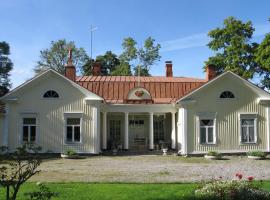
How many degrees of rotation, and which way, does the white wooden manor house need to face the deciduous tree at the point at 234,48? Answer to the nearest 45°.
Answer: approximately 135° to its left

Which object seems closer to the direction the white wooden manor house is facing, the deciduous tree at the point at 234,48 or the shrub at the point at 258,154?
the shrub

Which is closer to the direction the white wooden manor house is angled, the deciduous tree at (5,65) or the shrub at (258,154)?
the shrub

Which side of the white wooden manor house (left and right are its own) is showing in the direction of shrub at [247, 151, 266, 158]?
left

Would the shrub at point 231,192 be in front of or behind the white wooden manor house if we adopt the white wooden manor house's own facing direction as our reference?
in front

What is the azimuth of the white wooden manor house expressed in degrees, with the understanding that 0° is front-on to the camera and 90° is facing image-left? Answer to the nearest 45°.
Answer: approximately 0°

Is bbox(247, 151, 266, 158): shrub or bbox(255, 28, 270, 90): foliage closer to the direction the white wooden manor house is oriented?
the shrub

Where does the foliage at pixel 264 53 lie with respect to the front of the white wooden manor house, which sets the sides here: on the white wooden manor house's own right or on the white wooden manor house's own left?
on the white wooden manor house's own left

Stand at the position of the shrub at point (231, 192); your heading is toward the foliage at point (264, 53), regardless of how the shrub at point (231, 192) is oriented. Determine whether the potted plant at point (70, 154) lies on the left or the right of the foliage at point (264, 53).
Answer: left
